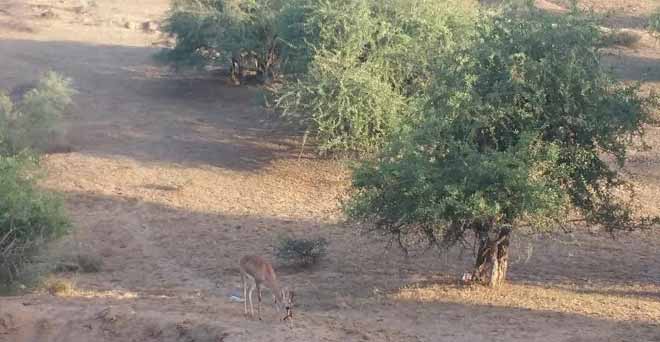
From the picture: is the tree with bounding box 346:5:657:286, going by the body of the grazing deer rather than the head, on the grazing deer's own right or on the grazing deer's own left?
on the grazing deer's own left

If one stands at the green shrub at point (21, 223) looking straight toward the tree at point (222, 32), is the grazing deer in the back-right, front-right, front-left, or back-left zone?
back-right

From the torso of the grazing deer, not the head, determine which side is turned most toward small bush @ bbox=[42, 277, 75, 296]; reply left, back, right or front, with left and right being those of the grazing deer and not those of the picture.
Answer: back

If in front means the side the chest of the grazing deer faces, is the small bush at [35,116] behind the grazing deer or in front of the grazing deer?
behind

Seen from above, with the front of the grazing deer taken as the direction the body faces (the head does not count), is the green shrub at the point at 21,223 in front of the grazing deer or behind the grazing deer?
behind

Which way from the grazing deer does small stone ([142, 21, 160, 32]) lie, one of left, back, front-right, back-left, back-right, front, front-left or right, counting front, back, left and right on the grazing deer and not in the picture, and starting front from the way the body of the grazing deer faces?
back-left

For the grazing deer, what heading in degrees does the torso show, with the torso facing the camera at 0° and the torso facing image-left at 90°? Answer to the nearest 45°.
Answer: approximately 315°

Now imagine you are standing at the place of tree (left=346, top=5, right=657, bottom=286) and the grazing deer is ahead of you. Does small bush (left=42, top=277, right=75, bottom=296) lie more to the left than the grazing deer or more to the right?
right

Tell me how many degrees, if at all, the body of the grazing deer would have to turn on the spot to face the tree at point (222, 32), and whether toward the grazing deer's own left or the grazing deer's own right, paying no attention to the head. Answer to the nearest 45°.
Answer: approximately 135° to the grazing deer's own left

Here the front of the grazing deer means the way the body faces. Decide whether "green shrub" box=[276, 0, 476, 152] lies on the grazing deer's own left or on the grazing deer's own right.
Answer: on the grazing deer's own left
